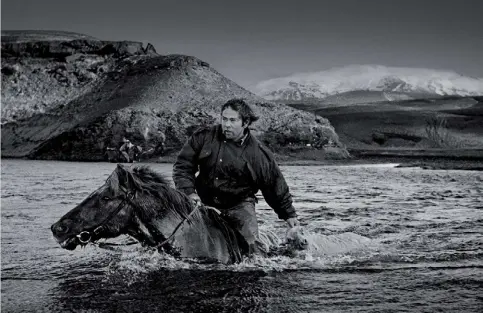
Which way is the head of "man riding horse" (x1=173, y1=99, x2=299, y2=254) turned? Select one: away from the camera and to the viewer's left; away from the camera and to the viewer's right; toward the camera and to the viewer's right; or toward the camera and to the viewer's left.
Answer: toward the camera and to the viewer's left

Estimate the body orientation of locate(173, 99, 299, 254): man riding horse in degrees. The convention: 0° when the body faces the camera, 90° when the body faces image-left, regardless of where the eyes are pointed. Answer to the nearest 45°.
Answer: approximately 45°
